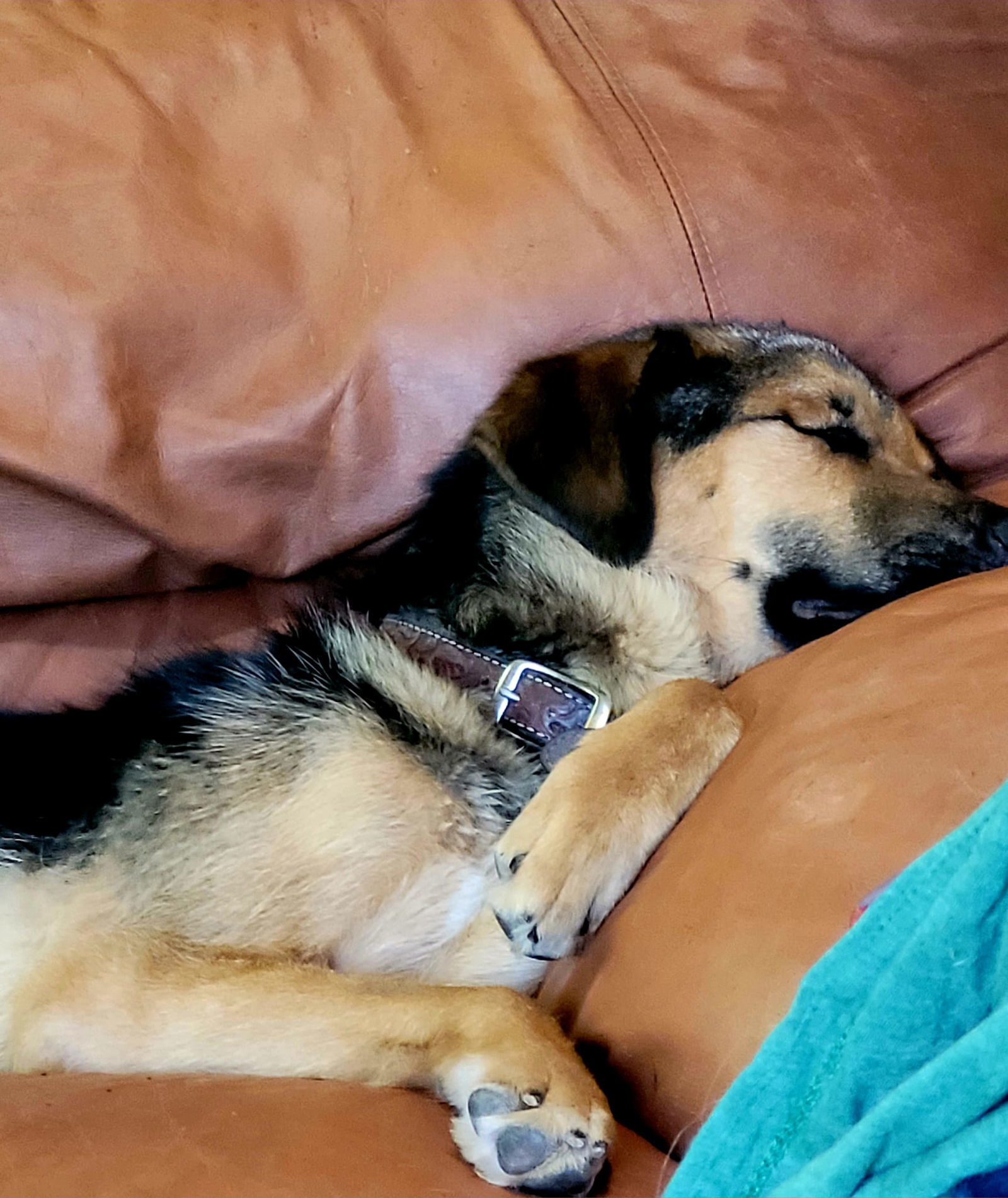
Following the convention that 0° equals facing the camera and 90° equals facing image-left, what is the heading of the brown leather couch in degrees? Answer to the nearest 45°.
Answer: approximately 0°
